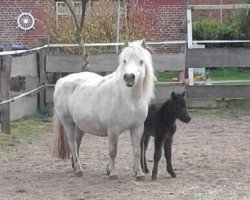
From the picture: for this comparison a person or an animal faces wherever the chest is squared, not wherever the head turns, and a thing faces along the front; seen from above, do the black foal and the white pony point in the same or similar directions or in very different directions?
same or similar directions

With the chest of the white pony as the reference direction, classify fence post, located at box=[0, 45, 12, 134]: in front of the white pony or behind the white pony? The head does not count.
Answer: behind

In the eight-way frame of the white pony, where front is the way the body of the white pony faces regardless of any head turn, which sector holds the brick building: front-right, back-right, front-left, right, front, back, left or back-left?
back-left

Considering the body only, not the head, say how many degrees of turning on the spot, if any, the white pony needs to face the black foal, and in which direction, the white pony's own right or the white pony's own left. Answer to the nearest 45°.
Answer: approximately 45° to the white pony's own left

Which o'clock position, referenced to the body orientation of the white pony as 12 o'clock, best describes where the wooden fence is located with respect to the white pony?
The wooden fence is roughly at 8 o'clock from the white pony.

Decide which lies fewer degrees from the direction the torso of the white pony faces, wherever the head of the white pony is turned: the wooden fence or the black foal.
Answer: the black foal

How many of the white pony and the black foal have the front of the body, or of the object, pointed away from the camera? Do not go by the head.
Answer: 0

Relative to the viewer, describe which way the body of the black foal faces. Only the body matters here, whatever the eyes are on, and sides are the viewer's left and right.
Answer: facing the viewer and to the right of the viewer

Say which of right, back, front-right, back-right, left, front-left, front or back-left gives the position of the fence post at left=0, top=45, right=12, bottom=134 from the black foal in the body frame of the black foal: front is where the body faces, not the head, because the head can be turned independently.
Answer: back

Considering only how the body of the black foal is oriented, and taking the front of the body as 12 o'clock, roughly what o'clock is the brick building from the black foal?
The brick building is roughly at 7 o'clock from the black foal.
